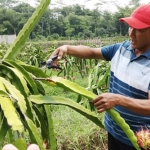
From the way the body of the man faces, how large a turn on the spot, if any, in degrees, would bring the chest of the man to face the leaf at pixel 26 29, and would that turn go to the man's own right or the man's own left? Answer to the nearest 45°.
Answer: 0° — they already face it

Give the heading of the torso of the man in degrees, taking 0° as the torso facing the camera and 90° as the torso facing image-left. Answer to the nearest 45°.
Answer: approximately 45°

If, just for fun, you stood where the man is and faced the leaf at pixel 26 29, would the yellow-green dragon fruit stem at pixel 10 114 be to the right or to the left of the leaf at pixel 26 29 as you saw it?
left

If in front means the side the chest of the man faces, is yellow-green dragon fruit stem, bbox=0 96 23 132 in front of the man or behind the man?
in front

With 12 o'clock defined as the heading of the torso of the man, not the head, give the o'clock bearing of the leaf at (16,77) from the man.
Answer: The leaf is roughly at 12 o'clock from the man.
